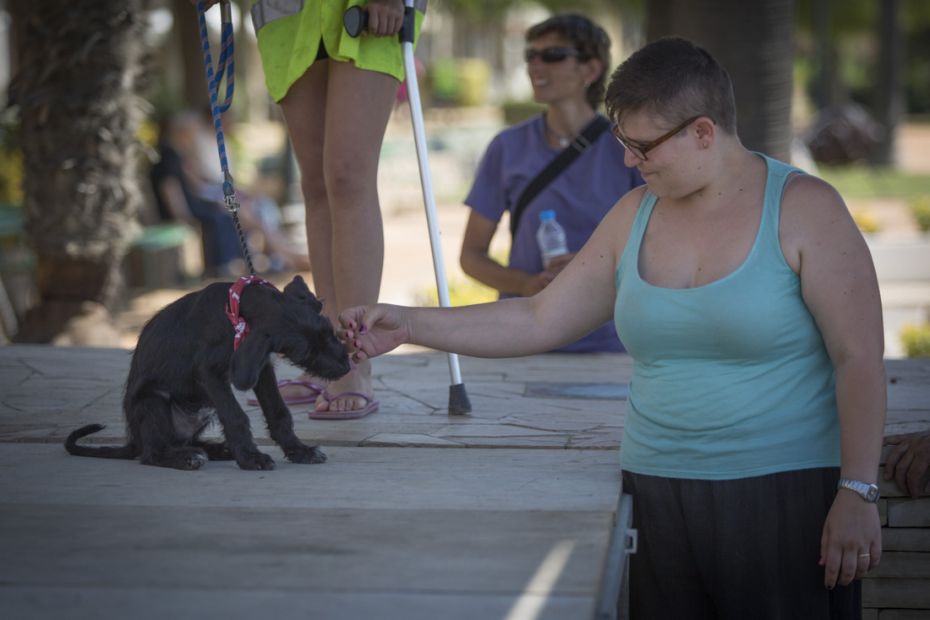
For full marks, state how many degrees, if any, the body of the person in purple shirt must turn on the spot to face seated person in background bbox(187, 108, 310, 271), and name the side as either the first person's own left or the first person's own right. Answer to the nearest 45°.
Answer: approximately 90° to the first person's own right

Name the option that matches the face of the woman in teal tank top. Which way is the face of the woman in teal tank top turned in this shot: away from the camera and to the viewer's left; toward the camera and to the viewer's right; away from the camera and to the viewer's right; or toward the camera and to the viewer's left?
toward the camera and to the viewer's left

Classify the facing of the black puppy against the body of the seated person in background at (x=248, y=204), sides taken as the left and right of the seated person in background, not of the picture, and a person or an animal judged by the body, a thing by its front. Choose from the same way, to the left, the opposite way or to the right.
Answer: the same way

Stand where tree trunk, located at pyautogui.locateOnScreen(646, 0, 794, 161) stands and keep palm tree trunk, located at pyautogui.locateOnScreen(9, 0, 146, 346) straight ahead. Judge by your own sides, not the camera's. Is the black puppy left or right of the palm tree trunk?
left

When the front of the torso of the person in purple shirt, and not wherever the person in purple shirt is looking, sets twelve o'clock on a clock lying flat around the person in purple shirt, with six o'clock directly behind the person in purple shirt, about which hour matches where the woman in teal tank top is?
The woman in teal tank top is roughly at 10 o'clock from the person in purple shirt.

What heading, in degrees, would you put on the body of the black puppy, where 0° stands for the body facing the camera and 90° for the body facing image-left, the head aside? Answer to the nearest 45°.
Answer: approximately 270°

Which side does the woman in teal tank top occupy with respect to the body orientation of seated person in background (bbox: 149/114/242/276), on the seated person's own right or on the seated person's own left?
on the seated person's own right

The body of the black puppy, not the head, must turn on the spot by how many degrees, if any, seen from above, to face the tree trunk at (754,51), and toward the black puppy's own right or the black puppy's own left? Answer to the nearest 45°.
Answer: approximately 45° to the black puppy's own left

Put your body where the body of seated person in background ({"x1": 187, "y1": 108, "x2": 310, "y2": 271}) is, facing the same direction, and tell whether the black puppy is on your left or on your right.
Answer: on your right

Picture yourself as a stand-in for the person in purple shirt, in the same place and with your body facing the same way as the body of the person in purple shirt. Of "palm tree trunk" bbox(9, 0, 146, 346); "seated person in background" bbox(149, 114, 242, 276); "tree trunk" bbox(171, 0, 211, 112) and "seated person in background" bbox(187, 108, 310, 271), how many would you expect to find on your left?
0

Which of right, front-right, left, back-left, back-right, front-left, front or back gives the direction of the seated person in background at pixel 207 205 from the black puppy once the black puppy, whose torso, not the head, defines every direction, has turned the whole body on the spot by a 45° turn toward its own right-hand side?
back-left

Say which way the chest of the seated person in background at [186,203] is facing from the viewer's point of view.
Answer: to the viewer's right

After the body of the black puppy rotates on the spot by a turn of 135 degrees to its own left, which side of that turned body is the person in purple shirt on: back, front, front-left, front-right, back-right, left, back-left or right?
right
